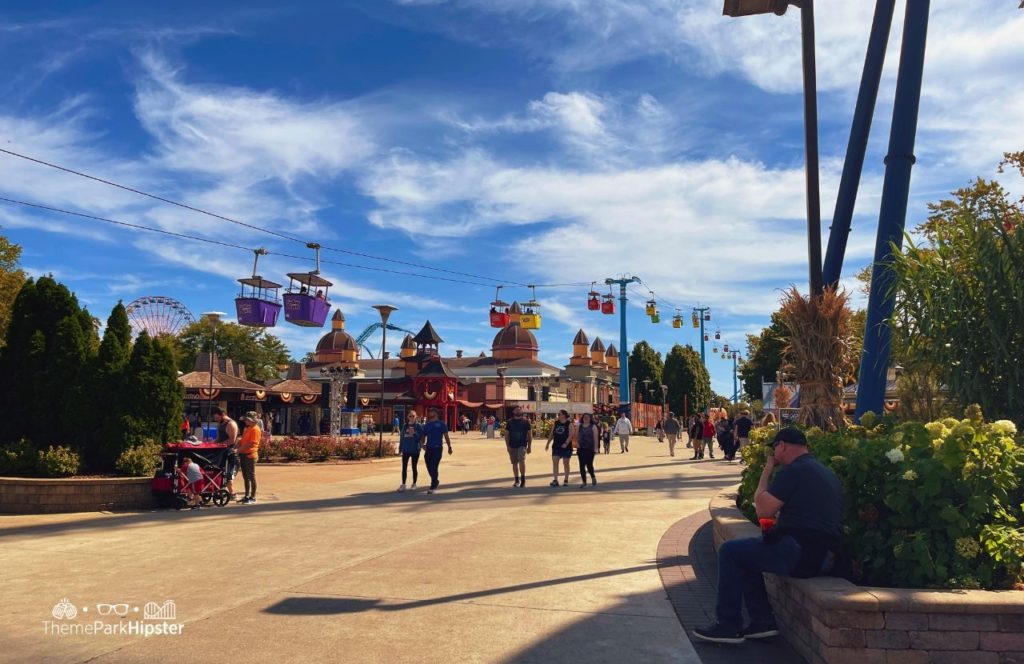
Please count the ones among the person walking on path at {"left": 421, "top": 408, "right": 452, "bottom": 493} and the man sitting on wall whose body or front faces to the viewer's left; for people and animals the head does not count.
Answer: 1

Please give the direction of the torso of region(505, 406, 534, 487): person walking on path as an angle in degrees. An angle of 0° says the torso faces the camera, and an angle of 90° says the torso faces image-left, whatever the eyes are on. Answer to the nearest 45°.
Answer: approximately 0°

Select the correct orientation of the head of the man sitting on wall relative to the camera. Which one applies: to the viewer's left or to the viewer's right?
to the viewer's left

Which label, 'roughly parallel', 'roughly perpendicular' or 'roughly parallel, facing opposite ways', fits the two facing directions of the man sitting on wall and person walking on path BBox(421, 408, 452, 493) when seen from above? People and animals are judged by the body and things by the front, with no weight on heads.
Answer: roughly perpendicular

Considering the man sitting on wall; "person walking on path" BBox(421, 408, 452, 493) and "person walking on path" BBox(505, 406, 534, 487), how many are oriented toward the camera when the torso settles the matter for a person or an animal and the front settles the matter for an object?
2

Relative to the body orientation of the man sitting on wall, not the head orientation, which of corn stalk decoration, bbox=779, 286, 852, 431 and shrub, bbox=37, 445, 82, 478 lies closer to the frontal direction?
the shrub

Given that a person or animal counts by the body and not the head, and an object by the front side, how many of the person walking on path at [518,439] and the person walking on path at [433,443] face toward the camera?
2

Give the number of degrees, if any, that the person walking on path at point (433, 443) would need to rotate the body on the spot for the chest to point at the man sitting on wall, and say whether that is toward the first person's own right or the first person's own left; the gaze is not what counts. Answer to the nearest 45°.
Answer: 0° — they already face them

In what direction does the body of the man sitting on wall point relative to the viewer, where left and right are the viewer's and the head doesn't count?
facing to the left of the viewer

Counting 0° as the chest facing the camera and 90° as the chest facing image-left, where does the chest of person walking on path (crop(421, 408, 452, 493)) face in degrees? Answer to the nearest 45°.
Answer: approximately 0°

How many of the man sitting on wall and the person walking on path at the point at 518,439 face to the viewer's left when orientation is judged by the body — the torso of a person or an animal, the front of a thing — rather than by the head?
1

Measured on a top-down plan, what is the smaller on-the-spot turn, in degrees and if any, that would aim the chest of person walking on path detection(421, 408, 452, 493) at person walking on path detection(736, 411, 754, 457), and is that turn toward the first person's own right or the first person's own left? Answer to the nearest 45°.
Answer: approximately 135° to the first person's own left

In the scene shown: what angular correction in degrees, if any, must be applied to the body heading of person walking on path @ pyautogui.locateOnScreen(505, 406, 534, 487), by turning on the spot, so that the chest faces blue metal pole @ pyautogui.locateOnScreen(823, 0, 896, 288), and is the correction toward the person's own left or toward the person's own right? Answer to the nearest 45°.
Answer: approximately 45° to the person's own left
